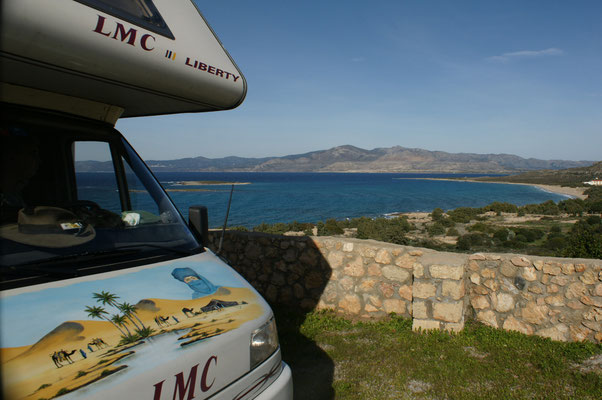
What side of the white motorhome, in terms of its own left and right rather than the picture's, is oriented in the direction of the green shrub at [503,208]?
left

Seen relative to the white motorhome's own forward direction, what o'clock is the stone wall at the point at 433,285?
The stone wall is roughly at 10 o'clock from the white motorhome.

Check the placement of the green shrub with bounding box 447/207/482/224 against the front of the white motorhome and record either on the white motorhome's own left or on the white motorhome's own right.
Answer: on the white motorhome's own left

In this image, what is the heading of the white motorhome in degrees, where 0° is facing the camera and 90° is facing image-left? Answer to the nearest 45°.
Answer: approximately 315°

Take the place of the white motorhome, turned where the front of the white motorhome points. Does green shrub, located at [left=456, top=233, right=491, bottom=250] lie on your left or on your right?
on your left

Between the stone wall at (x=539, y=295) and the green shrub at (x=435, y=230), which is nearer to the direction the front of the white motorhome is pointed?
the stone wall
